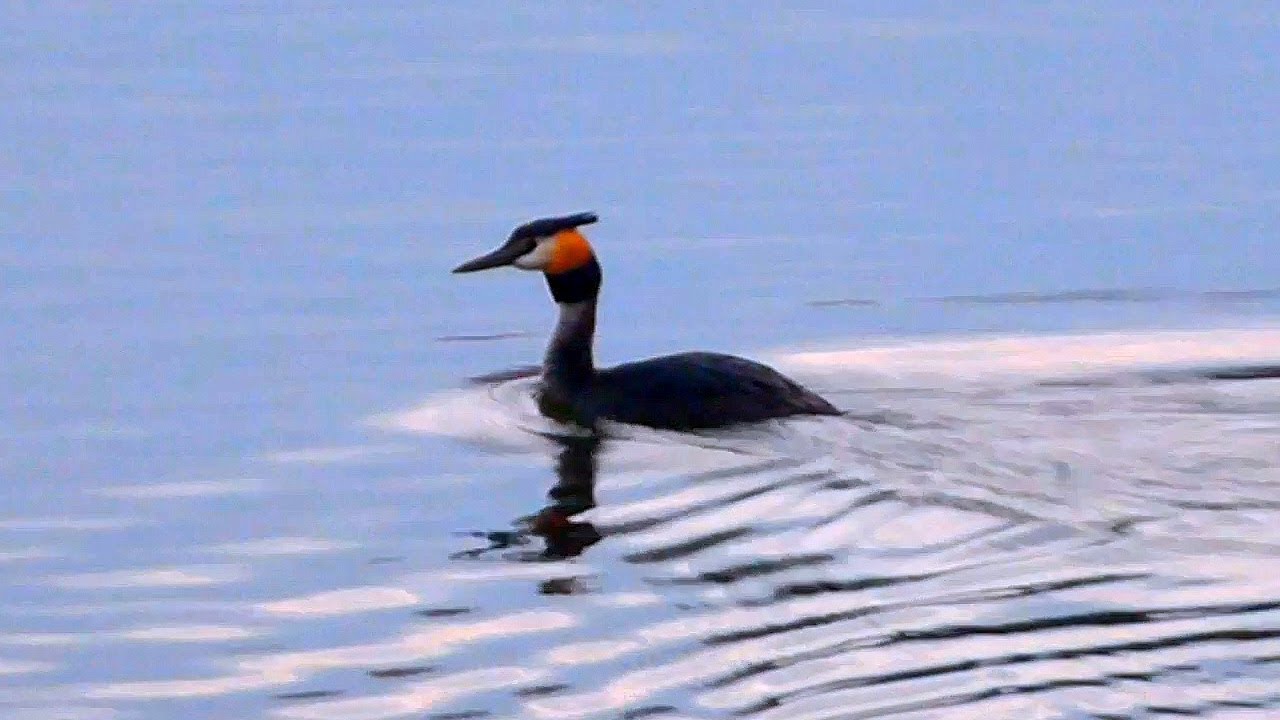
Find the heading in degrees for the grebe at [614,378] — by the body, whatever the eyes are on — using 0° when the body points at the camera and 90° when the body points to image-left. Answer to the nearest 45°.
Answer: approximately 90°
